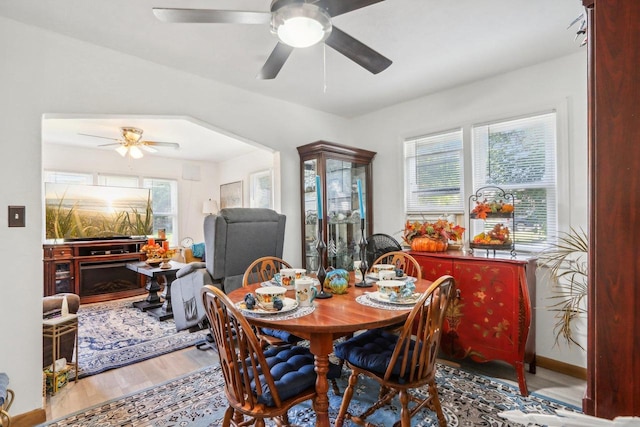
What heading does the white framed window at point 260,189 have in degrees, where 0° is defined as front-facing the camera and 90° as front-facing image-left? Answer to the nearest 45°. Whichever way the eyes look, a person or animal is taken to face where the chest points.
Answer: approximately 45°

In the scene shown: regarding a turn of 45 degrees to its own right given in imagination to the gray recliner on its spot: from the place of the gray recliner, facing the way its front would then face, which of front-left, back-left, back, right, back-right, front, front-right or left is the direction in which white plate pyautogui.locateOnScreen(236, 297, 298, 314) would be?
back

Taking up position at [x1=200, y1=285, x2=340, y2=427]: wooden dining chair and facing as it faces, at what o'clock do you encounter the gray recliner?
The gray recliner is roughly at 10 o'clock from the wooden dining chair.

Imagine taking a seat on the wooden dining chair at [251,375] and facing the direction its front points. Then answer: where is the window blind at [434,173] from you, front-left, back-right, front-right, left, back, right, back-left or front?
front

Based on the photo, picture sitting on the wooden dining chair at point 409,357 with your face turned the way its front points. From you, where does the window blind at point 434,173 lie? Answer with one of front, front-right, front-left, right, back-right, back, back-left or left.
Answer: front-right

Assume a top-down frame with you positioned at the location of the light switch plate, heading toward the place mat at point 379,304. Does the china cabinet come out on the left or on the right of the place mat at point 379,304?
left

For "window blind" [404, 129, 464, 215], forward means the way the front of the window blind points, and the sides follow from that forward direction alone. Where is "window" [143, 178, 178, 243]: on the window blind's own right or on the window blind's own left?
on the window blind's own right

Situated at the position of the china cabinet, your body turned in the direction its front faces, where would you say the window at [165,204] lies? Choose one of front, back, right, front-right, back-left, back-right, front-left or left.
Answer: back

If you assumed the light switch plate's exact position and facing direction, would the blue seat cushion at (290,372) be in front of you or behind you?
in front

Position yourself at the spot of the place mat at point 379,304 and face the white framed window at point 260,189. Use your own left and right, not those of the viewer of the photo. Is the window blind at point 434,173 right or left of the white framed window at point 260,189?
right

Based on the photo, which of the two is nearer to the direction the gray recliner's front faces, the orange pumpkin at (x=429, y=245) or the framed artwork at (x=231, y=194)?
the framed artwork

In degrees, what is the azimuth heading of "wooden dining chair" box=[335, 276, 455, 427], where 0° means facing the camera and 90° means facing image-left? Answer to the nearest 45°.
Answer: approximately 135°

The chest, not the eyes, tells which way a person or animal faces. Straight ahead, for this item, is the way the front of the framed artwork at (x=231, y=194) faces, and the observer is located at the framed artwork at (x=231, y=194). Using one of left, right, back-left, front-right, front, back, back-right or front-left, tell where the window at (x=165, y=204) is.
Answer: front-right

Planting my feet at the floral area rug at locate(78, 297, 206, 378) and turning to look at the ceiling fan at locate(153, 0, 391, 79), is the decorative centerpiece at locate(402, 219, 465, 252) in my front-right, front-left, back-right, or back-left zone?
front-left

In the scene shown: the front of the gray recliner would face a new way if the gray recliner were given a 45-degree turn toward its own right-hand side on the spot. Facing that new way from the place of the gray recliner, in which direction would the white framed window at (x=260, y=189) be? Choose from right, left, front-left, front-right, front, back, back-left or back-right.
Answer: front

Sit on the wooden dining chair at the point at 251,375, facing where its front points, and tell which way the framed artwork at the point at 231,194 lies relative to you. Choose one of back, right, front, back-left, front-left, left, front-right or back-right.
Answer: front-left
